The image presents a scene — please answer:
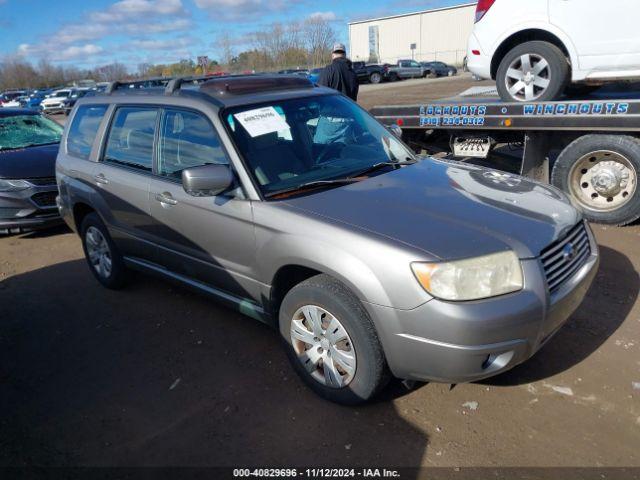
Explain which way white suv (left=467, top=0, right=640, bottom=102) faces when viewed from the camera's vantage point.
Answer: facing to the right of the viewer

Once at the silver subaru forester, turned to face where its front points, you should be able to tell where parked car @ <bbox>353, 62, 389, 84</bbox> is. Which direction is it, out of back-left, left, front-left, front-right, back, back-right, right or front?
back-left

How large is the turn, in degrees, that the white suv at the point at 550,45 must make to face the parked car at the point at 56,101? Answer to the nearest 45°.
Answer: approximately 135° to its left

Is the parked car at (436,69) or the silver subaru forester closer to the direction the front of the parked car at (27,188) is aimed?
the silver subaru forester

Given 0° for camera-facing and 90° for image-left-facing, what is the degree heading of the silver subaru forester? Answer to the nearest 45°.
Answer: approximately 315°

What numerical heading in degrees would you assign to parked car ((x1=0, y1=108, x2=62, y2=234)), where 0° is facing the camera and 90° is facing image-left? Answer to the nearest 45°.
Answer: approximately 315°

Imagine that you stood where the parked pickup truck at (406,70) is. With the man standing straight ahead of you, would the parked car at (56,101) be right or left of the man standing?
right

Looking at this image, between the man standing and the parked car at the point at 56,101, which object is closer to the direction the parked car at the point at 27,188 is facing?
the man standing

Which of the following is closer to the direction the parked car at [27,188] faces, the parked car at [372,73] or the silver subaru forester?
the silver subaru forester

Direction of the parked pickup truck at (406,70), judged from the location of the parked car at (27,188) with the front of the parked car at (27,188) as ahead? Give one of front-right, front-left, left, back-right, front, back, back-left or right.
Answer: left

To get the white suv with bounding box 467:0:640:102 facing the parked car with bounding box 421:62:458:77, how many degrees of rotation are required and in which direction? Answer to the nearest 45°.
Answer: approximately 90° to its left
